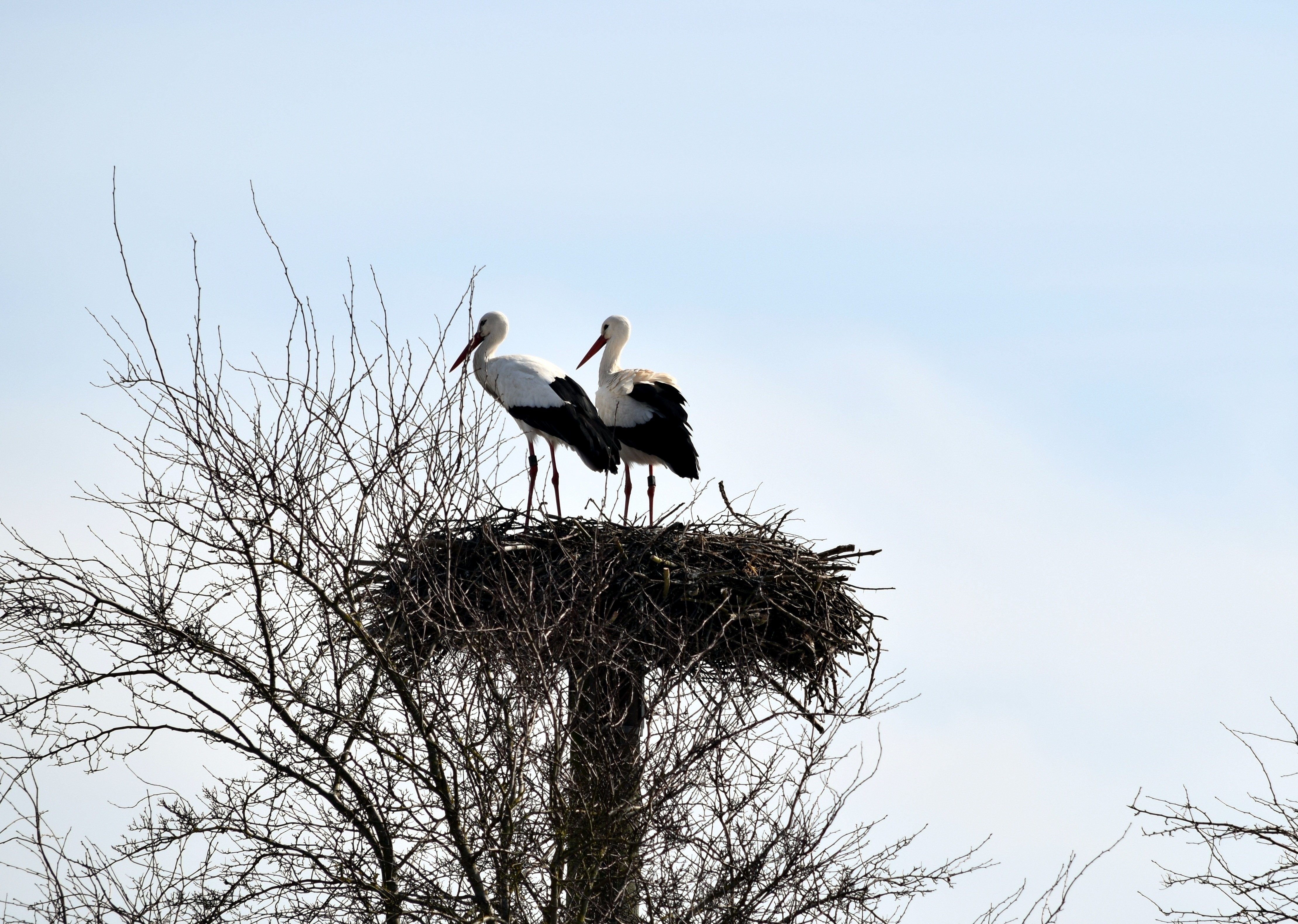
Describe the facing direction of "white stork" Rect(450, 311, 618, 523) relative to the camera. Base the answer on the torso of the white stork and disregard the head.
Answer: to the viewer's left

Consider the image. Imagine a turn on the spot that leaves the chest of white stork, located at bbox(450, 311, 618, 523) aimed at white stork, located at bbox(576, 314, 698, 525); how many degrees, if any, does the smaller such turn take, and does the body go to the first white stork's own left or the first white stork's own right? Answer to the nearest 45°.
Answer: approximately 135° to the first white stork's own right
